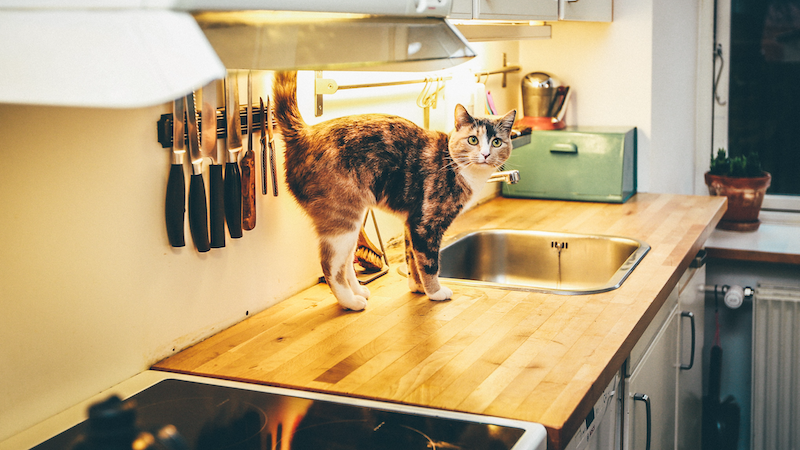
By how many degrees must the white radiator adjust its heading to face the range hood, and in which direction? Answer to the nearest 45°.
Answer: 0° — it already faces it

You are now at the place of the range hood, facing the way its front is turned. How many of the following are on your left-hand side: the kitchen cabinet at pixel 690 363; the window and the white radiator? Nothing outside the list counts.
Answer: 3

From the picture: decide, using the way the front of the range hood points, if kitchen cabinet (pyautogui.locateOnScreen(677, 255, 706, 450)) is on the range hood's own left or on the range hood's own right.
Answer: on the range hood's own left

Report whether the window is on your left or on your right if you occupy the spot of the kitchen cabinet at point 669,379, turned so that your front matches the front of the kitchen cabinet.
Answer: on your left

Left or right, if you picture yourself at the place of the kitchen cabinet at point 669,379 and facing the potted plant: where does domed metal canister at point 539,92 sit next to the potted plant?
left

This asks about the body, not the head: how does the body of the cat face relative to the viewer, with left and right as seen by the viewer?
facing to the right of the viewer

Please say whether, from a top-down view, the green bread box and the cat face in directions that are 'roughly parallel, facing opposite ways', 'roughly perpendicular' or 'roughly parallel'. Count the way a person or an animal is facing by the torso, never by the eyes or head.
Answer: roughly perpendicular
